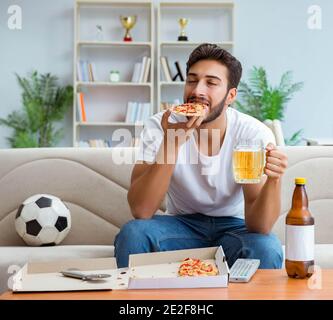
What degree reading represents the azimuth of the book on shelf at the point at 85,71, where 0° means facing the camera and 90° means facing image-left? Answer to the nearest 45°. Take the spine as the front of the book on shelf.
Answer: approximately 0°

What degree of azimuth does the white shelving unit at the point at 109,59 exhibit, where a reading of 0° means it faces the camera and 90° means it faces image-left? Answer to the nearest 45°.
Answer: approximately 0°

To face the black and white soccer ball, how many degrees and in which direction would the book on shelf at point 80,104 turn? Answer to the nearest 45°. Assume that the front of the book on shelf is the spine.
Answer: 0° — it already faces it

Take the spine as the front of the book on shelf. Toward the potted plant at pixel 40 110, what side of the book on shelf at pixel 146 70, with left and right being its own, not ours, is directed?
right

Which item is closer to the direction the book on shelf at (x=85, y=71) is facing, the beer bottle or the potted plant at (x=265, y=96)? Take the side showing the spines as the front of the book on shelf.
the beer bottle

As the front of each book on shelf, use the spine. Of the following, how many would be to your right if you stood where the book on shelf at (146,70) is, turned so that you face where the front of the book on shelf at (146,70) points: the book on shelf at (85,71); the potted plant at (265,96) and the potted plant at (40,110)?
2

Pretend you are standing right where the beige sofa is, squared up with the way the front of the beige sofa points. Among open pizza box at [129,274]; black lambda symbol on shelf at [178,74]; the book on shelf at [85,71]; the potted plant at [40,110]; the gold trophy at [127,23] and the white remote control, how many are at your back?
4

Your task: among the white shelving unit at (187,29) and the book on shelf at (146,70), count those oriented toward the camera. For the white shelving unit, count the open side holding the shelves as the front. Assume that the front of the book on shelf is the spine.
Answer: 2
